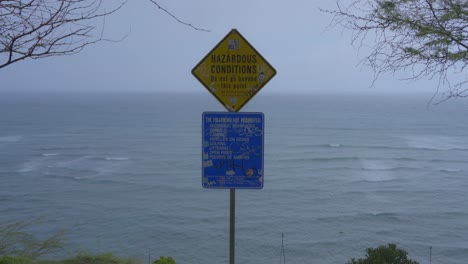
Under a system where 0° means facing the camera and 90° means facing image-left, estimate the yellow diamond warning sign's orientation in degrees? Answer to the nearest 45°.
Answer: approximately 0°

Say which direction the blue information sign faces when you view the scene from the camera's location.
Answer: facing the viewer

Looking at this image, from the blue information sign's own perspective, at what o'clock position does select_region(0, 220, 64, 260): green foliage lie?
The green foliage is roughly at 4 o'clock from the blue information sign.

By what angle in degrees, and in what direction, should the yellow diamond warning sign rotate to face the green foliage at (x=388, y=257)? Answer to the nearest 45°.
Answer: approximately 135° to its left

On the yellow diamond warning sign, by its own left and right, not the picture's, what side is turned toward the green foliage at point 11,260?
right

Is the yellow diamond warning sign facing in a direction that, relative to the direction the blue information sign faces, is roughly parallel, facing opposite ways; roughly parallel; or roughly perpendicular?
roughly parallel

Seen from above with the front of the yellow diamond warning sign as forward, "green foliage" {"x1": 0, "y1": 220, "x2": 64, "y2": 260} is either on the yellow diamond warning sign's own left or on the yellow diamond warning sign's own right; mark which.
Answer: on the yellow diamond warning sign's own right

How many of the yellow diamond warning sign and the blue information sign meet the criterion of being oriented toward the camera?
2

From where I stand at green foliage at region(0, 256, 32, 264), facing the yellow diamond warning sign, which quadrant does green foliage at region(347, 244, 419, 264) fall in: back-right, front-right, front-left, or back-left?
front-left
